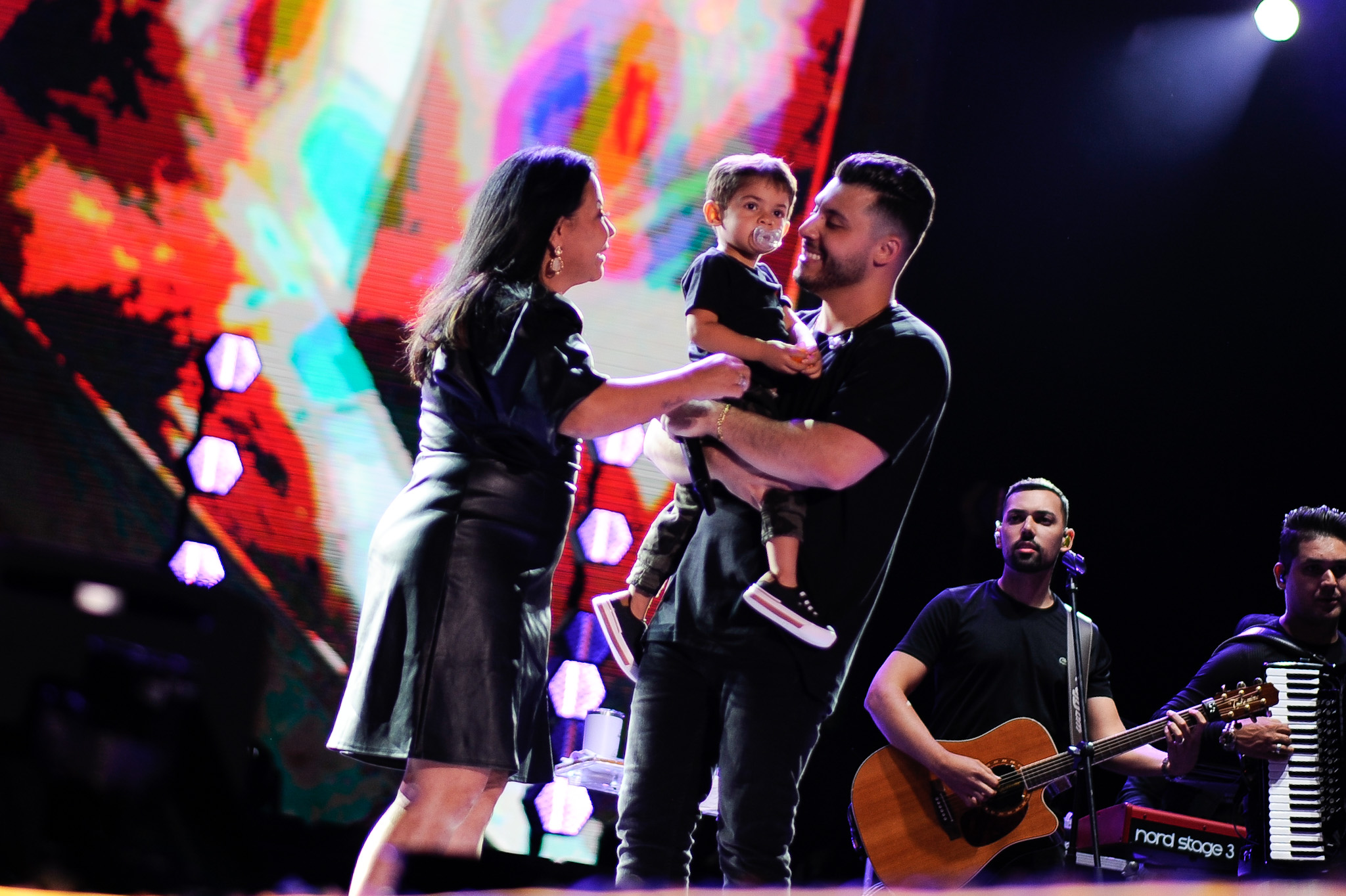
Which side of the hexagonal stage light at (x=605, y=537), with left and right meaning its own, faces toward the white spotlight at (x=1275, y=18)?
left

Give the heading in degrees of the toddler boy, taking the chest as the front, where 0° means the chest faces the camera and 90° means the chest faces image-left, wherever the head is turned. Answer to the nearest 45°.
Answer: approximately 315°

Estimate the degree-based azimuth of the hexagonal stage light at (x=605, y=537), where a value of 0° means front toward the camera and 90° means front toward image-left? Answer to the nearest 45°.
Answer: approximately 0°

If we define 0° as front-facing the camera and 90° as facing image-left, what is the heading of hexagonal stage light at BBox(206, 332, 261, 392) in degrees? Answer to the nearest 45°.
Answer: approximately 0°

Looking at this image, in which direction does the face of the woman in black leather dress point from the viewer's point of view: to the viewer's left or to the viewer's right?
to the viewer's right

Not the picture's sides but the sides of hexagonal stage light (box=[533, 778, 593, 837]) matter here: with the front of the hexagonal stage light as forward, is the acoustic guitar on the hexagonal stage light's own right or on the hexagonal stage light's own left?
on the hexagonal stage light's own left

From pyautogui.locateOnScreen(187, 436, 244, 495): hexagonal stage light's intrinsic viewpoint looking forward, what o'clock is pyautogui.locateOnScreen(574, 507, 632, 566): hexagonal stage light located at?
pyautogui.locateOnScreen(574, 507, 632, 566): hexagonal stage light is roughly at 9 o'clock from pyautogui.locateOnScreen(187, 436, 244, 495): hexagonal stage light.

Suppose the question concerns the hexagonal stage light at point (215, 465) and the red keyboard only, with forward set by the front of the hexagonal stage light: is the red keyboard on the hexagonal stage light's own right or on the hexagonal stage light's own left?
on the hexagonal stage light's own left

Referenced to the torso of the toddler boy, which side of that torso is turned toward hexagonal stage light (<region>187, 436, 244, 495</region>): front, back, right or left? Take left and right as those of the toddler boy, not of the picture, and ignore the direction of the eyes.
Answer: back
